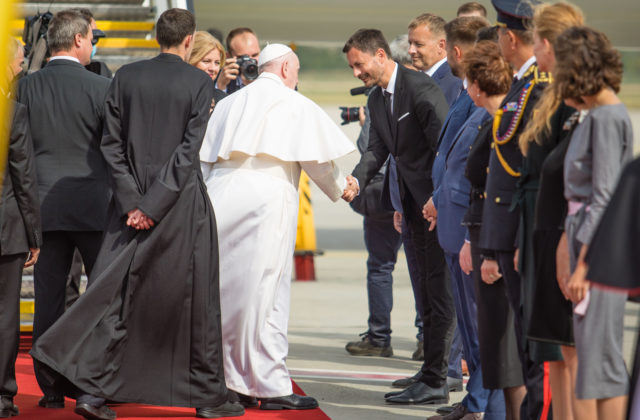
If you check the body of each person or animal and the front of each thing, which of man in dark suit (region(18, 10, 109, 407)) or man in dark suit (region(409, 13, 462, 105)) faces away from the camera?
man in dark suit (region(18, 10, 109, 407))

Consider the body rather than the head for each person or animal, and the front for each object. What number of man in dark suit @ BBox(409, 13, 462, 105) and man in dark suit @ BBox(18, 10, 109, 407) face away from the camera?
1

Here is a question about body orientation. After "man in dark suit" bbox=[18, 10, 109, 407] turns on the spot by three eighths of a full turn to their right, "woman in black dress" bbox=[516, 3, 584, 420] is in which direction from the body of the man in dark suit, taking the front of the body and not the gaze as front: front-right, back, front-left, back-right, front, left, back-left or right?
front

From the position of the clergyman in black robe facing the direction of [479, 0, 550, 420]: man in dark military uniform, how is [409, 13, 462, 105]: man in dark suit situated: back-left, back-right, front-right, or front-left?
front-left

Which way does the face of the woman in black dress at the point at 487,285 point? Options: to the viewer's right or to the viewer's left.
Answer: to the viewer's left

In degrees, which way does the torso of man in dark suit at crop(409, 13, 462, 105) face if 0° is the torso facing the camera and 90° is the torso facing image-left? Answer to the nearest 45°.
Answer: approximately 45°

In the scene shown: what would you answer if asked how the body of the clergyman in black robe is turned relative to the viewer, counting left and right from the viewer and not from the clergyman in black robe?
facing away from the viewer and to the right of the viewer

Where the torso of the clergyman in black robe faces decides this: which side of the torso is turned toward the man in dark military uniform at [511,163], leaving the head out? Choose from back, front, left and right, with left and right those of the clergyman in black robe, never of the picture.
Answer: right

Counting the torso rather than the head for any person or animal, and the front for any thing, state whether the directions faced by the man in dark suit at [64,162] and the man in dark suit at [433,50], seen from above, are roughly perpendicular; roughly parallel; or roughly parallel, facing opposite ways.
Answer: roughly perpendicular

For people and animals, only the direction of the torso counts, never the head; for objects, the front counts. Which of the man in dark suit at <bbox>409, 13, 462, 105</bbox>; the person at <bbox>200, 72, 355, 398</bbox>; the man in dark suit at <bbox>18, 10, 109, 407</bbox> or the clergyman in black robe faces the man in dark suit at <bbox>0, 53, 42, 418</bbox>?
the man in dark suit at <bbox>409, 13, 462, 105</bbox>

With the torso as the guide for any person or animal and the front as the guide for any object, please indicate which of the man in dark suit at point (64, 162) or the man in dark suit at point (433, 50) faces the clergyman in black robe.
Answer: the man in dark suit at point (433, 50)

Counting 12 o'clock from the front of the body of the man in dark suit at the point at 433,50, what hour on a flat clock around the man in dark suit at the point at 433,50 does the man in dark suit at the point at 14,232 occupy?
the man in dark suit at the point at 14,232 is roughly at 12 o'clock from the man in dark suit at the point at 433,50.

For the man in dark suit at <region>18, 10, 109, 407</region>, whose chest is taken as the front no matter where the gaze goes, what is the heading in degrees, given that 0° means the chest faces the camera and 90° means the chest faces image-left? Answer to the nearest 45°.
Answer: approximately 180°

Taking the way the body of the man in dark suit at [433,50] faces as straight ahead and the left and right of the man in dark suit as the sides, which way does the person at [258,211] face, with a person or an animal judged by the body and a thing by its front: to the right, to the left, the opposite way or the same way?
the opposite way

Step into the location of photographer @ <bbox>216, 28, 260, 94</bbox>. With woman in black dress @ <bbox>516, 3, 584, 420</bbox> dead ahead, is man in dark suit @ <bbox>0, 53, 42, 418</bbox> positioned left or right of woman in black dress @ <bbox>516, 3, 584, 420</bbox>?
right

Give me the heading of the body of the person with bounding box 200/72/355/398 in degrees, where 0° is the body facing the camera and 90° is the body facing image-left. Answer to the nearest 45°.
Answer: approximately 225°

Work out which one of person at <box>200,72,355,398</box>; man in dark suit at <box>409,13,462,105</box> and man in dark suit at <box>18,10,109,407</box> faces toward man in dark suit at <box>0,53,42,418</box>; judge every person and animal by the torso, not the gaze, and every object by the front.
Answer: man in dark suit at <box>409,13,462,105</box>
